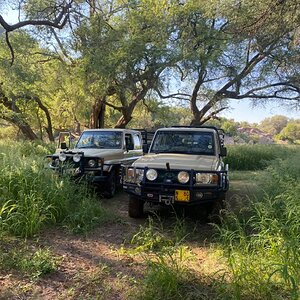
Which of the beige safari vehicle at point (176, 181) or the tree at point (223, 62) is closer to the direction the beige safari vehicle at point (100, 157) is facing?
the beige safari vehicle

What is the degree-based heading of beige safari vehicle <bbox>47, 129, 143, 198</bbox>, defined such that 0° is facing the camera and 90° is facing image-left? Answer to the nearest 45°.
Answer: approximately 45°

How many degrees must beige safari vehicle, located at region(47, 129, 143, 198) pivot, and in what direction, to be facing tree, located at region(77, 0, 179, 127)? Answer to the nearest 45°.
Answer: approximately 135° to its right

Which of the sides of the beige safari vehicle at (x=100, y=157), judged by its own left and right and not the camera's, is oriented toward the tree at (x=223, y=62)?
back

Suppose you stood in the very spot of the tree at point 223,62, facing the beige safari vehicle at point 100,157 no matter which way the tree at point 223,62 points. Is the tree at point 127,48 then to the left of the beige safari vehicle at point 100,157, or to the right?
right

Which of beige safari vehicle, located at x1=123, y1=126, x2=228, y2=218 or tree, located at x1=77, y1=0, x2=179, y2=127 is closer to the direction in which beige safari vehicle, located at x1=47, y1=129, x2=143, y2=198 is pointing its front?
the beige safari vehicle

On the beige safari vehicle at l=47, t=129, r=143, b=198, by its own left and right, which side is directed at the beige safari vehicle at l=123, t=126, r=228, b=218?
left
